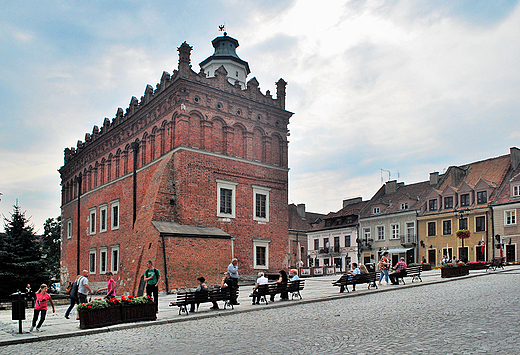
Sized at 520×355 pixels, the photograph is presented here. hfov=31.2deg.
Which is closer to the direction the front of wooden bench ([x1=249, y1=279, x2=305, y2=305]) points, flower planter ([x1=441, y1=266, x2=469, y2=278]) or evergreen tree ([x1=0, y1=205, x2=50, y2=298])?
the evergreen tree
